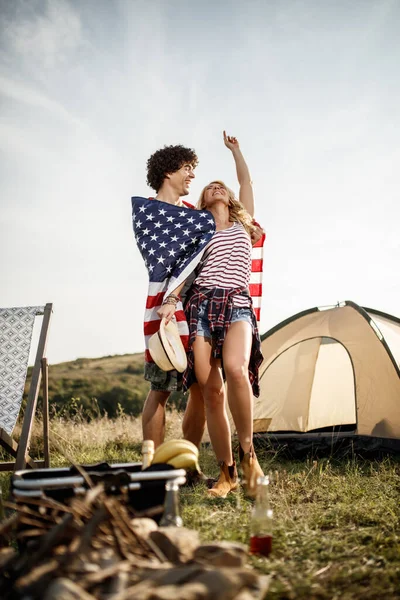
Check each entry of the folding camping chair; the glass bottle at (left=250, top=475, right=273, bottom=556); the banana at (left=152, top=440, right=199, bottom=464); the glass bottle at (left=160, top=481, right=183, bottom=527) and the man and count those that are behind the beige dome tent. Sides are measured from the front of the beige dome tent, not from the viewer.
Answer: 0

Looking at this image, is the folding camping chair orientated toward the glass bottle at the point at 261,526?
no

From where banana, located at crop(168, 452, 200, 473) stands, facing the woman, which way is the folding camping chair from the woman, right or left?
left

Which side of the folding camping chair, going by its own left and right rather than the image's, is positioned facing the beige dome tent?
back

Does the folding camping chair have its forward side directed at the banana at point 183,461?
no

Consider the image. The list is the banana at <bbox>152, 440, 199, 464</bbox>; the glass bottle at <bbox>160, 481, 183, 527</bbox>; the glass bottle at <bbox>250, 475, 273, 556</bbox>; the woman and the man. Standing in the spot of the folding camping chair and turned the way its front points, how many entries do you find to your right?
0

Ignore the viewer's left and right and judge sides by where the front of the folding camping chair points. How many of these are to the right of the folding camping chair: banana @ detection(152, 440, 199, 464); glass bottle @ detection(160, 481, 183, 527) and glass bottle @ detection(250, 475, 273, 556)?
0

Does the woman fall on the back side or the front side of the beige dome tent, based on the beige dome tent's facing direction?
on the front side

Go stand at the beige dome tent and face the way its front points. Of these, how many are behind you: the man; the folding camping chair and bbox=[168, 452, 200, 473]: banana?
0

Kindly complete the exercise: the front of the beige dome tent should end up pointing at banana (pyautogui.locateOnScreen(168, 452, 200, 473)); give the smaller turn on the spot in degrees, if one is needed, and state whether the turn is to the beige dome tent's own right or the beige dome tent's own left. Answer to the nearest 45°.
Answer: approximately 45° to the beige dome tent's own left

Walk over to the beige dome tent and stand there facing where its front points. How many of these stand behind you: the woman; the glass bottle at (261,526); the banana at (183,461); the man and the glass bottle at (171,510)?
0

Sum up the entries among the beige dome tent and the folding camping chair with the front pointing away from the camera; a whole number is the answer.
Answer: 0

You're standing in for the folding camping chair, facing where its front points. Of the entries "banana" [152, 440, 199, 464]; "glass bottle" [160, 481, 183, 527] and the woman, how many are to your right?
0

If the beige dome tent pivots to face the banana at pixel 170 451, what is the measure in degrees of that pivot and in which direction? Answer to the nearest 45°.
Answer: approximately 45° to its left

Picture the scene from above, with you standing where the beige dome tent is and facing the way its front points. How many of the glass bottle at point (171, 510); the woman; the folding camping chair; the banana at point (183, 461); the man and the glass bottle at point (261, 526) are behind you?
0
